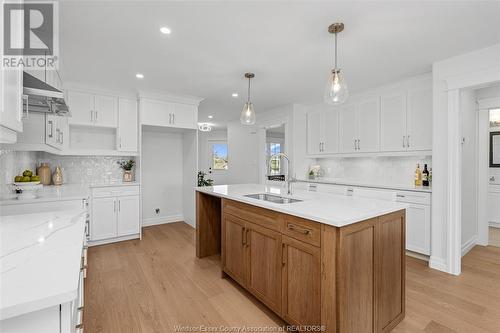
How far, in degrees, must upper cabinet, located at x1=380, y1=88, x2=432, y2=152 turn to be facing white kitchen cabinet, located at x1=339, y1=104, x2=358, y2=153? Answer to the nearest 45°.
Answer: approximately 45° to its right

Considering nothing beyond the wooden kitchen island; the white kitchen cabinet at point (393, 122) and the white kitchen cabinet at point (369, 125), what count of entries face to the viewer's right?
0

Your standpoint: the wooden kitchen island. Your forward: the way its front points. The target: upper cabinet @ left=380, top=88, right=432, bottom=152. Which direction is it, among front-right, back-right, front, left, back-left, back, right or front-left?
back

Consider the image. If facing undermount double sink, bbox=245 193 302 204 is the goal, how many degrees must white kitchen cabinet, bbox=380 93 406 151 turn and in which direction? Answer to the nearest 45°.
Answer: approximately 45° to its right

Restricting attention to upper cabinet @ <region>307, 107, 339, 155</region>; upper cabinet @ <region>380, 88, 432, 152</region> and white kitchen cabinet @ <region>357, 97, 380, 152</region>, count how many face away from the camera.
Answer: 0

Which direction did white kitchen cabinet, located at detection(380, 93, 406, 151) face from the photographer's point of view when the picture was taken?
facing the viewer

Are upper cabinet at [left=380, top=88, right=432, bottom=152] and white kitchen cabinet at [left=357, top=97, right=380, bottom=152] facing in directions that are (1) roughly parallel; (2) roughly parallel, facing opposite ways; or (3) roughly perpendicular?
roughly parallel

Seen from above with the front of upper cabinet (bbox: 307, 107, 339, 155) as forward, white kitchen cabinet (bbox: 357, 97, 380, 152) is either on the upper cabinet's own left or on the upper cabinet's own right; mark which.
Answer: on the upper cabinet's own left

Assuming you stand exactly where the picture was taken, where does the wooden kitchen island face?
facing the viewer and to the left of the viewer

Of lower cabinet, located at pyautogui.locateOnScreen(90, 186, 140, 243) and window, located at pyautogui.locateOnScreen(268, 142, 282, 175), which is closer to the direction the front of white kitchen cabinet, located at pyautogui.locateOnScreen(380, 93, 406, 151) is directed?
the lower cabinet

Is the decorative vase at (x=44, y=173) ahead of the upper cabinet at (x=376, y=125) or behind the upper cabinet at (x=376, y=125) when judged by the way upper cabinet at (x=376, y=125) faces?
ahead

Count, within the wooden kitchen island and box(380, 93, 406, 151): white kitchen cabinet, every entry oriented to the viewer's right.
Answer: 0
